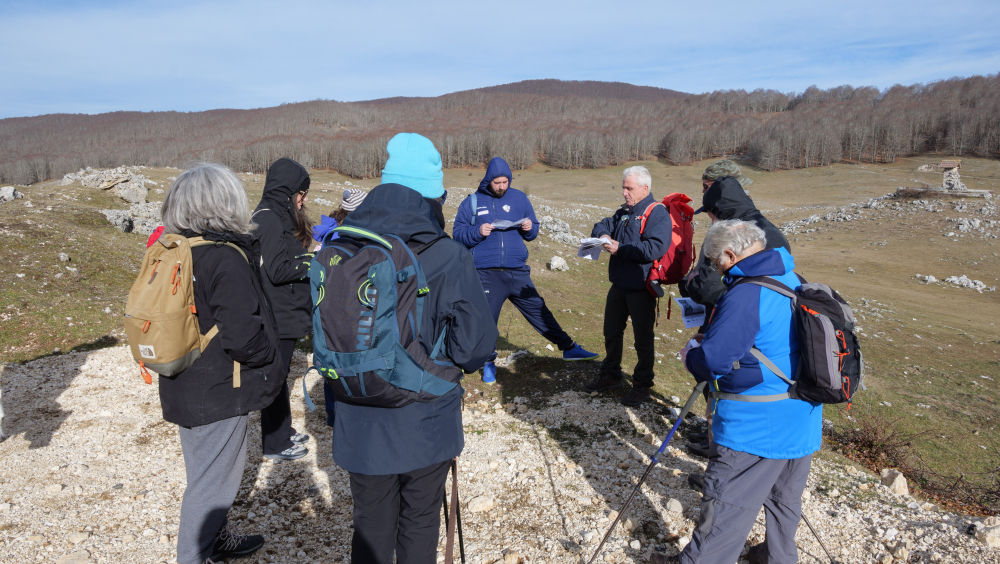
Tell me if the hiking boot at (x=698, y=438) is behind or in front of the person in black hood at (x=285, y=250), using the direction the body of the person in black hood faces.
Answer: in front

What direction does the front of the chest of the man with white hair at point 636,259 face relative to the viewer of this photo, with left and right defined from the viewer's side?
facing the viewer and to the left of the viewer

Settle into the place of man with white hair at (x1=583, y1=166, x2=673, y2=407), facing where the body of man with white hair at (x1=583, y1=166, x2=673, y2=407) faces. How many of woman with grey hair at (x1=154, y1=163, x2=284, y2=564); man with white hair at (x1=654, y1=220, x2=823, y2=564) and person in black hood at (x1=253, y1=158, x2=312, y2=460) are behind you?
0

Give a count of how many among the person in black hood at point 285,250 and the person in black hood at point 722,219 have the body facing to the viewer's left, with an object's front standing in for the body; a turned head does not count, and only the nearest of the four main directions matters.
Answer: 1

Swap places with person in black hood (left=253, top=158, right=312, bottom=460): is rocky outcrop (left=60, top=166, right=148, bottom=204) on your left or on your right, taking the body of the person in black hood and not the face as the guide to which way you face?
on your left

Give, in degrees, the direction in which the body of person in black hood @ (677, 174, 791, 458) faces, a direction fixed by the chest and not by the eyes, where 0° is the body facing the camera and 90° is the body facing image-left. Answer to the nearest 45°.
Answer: approximately 90°

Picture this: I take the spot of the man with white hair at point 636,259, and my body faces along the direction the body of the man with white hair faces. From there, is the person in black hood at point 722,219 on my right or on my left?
on my left

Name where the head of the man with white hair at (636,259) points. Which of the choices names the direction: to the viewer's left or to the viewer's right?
to the viewer's left

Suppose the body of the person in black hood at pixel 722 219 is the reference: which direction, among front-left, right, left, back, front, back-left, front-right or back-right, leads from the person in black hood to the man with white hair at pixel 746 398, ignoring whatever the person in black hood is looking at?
left

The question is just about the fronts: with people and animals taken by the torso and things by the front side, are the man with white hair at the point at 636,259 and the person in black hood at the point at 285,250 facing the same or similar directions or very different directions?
very different directions

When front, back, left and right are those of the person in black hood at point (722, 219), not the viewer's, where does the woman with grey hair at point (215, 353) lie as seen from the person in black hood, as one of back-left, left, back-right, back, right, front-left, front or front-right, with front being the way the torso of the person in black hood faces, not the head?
front-left

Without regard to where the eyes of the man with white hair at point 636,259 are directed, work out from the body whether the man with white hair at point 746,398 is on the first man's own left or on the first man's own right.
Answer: on the first man's own left

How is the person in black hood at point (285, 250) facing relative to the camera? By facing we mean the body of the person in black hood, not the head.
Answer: to the viewer's right

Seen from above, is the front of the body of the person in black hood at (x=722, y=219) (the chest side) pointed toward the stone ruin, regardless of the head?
no
